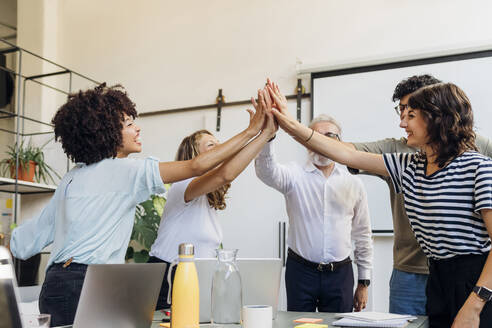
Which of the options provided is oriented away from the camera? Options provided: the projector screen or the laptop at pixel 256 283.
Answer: the laptop

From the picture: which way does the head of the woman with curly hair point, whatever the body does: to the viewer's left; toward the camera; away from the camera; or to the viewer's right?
to the viewer's right

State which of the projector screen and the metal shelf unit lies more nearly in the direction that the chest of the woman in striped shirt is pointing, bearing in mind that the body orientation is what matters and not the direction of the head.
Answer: the metal shelf unit

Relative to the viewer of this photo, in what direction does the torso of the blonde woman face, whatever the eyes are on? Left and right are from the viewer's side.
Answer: facing to the right of the viewer

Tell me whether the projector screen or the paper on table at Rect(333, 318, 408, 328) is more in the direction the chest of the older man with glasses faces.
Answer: the paper on table

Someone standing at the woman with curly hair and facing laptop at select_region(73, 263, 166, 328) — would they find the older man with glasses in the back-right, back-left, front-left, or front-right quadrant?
back-left

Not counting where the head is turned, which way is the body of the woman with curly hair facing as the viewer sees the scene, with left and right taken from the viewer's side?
facing away from the viewer and to the right of the viewer

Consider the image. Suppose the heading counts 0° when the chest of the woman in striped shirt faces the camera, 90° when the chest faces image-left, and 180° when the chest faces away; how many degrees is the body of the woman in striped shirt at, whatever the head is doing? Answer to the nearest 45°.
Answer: approximately 45°

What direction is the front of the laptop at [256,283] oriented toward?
away from the camera
